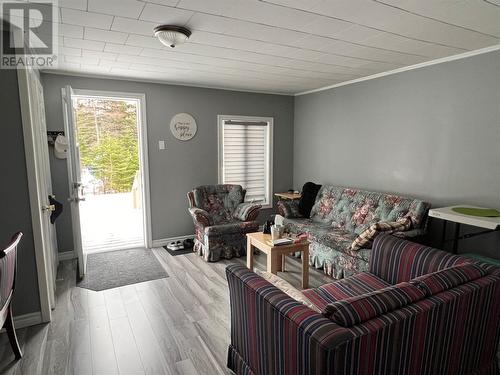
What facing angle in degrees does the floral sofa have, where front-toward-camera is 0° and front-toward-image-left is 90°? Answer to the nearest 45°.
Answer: approximately 45°

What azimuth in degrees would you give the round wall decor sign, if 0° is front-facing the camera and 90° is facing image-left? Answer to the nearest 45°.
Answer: approximately 0°

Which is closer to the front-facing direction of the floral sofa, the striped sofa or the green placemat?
the striped sofa

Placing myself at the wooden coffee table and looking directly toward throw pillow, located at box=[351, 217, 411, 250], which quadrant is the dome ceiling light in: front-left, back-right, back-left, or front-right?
back-right

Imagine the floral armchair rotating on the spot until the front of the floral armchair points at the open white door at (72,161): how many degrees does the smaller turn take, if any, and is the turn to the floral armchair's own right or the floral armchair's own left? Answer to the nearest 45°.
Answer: approximately 90° to the floral armchair's own right

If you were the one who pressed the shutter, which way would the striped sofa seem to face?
facing away from the viewer and to the left of the viewer

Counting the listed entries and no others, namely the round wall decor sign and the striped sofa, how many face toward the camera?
1

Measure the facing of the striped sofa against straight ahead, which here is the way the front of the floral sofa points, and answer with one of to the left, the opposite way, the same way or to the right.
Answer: to the right

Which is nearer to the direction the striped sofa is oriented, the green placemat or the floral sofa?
the floral sofa

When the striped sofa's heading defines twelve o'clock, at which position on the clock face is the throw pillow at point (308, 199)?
The throw pillow is roughly at 1 o'clock from the striped sofa.
